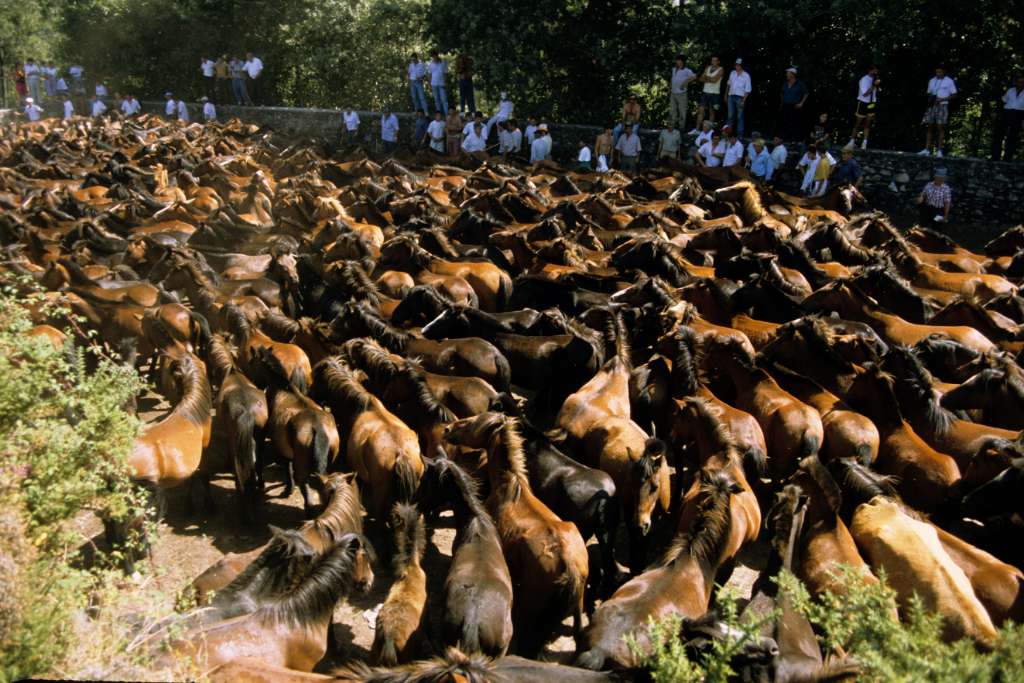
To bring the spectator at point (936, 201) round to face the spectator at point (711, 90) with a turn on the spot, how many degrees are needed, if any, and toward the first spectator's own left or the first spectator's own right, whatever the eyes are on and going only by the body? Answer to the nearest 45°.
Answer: approximately 135° to the first spectator's own right

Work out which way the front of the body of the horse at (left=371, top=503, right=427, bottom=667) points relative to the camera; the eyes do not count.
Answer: away from the camera

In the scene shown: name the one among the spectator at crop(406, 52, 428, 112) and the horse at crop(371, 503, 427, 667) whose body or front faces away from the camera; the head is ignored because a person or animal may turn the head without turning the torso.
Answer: the horse

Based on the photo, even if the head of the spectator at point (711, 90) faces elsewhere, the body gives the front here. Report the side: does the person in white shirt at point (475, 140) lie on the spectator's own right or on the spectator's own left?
on the spectator's own right

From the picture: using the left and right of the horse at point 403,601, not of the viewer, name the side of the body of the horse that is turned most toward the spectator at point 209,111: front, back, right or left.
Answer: front

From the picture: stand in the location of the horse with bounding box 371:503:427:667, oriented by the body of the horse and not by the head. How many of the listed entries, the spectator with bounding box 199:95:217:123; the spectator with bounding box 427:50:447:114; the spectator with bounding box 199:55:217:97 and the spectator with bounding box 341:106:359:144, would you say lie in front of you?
4

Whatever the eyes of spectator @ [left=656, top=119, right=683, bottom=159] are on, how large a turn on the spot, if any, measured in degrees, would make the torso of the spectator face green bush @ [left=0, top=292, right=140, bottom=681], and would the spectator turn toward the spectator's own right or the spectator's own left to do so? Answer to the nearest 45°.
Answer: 0° — they already face it

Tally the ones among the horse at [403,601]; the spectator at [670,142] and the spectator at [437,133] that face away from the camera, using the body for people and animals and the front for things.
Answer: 1

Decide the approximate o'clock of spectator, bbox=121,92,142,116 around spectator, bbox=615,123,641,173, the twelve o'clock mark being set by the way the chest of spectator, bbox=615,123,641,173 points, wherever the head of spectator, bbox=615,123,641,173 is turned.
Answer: spectator, bbox=121,92,142,116 is roughly at 4 o'clock from spectator, bbox=615,123,641,173.

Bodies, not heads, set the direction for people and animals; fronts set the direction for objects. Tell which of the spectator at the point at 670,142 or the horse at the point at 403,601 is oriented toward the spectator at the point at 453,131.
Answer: the horse

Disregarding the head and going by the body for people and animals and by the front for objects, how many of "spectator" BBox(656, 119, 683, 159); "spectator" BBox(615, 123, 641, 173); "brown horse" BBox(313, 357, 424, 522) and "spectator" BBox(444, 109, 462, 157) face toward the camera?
3

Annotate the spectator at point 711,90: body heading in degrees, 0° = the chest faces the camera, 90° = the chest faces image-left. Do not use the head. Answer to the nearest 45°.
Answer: approximately 45°
